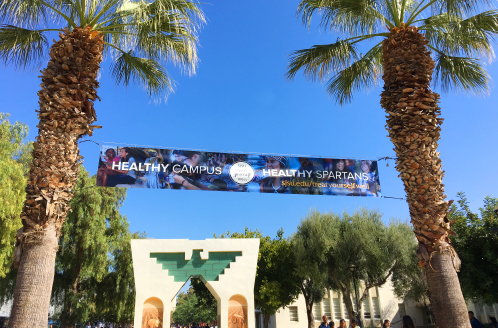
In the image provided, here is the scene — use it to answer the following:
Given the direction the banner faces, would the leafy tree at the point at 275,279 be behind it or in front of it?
behind

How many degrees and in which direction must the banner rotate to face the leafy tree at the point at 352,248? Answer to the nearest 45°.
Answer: approximately 135° to its left

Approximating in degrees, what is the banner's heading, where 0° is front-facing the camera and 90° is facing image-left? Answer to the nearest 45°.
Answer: approximately 0°

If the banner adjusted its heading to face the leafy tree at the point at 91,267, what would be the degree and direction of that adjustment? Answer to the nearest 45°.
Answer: approximately 135° to its right

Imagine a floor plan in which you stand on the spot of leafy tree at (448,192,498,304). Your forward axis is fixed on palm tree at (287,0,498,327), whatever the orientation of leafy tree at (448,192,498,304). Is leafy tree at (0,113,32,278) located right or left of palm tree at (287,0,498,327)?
right

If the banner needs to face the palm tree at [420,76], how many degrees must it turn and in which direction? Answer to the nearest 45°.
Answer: approximately 45° to its left

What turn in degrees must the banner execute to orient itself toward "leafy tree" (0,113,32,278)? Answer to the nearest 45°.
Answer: approximately 90° to its right

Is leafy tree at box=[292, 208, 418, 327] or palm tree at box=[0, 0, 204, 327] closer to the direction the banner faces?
the palm tree

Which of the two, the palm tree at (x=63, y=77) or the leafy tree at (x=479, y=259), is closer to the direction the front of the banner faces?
the palm tree

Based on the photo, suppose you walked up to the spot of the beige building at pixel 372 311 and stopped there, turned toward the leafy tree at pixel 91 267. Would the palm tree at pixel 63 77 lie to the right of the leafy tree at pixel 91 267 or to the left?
left
